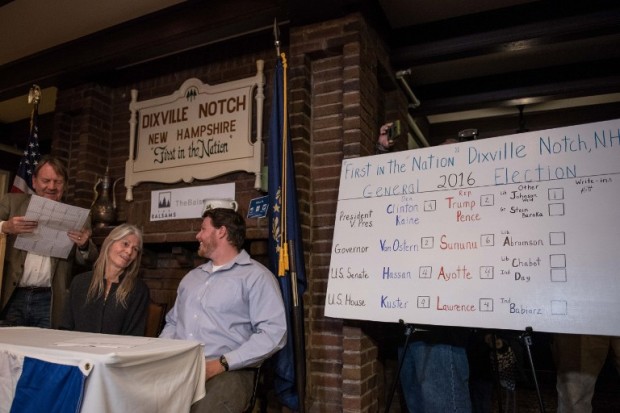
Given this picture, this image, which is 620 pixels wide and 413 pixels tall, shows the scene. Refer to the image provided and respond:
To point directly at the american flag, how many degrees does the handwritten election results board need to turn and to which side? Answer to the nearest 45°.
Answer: approximately 45° to its right

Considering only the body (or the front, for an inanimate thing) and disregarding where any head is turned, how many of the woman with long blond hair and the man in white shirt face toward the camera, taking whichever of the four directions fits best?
2

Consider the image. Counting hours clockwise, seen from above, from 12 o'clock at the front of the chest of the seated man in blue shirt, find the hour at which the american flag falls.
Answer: The american flag is roughly at 3 o'clock from the seated man in blue shirt.

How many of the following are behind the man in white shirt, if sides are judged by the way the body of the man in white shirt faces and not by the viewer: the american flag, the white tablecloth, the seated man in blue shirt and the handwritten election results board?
1

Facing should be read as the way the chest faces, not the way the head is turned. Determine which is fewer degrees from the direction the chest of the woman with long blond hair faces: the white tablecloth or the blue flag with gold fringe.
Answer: the white tablecloth

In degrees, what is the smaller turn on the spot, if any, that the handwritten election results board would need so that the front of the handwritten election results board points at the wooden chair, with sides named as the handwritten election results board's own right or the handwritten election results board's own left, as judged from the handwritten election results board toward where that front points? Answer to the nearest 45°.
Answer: approximately 45° to the handwritten election results board's own right

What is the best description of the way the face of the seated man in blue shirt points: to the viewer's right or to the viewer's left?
to the viewer's left

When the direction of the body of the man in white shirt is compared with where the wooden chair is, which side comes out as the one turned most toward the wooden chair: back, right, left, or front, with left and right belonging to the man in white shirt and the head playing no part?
left

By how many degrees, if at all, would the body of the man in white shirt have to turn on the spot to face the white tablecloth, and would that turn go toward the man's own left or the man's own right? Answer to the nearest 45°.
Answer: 0° — they already face it

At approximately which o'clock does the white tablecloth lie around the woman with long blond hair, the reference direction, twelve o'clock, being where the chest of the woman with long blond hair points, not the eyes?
The white tablecloth is roughly at 12 o'clock from the woman with long blond hair.

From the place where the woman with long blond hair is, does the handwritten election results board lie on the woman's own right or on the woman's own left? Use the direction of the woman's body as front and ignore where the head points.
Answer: on the woman's own left

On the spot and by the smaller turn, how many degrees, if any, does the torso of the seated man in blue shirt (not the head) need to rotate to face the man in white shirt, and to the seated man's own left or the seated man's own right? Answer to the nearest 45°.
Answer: approximately 90° to the seated man's own right
